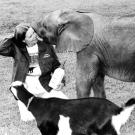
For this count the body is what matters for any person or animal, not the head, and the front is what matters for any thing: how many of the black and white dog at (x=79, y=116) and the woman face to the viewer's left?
1

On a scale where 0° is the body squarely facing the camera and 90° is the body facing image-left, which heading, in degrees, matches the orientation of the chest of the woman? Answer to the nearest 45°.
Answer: approximately 0°

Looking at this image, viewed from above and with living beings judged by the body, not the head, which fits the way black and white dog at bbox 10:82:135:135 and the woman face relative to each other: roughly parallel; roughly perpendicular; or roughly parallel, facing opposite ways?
roughly perpendicular

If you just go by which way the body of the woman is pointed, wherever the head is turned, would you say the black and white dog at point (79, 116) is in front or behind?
in front

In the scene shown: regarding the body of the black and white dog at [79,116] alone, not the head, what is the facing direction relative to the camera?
to the viewer's left

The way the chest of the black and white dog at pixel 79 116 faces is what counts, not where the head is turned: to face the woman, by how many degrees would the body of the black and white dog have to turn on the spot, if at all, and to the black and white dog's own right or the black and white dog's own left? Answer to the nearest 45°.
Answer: approximately 45° to the black and white dog's own right

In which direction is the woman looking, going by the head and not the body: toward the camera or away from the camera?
toward the camera
